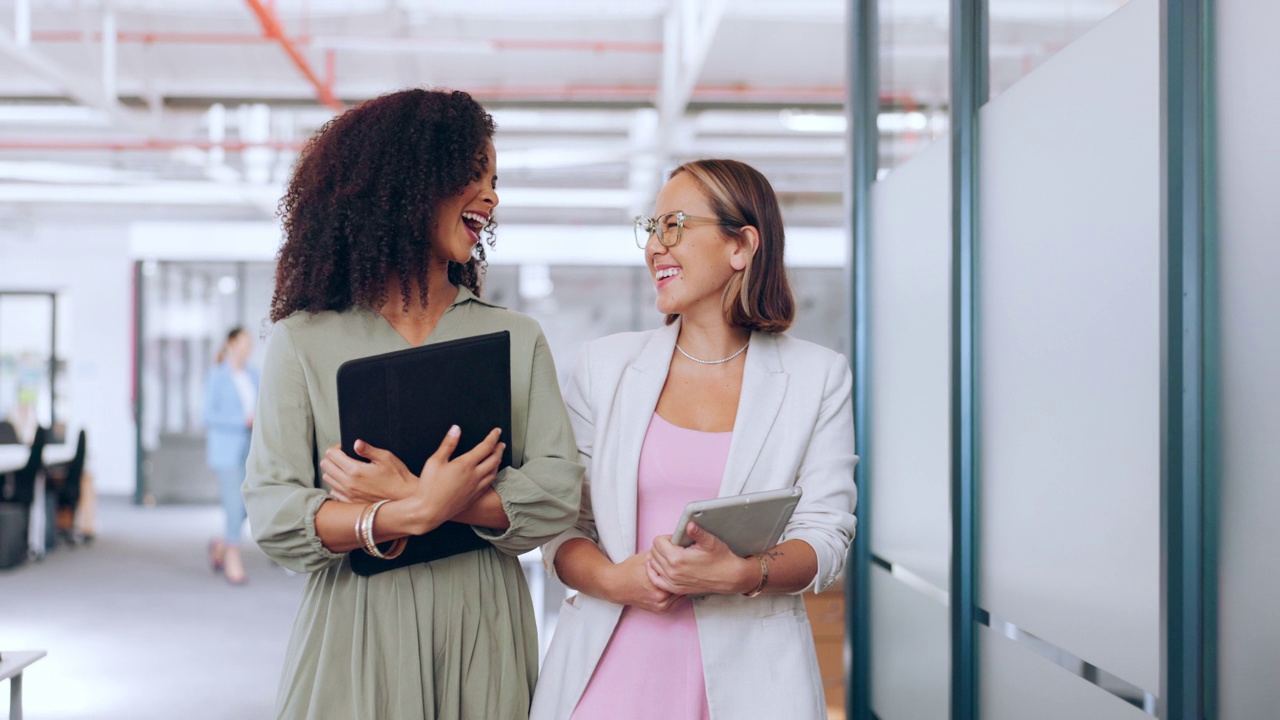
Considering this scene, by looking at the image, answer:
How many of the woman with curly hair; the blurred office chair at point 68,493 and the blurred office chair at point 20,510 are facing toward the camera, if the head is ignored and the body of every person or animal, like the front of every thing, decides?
1

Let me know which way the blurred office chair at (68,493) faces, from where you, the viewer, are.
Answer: facing to the left of the viewer

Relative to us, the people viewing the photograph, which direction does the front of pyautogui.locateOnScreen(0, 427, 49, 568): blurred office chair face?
facing to the left of the viewer

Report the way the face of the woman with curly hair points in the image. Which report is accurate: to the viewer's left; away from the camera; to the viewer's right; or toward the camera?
to the viewer's right

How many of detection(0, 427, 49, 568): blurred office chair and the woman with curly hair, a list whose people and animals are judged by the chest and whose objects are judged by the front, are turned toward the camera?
1

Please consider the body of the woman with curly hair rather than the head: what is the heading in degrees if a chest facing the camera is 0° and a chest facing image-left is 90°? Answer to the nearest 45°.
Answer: approximately 0°
